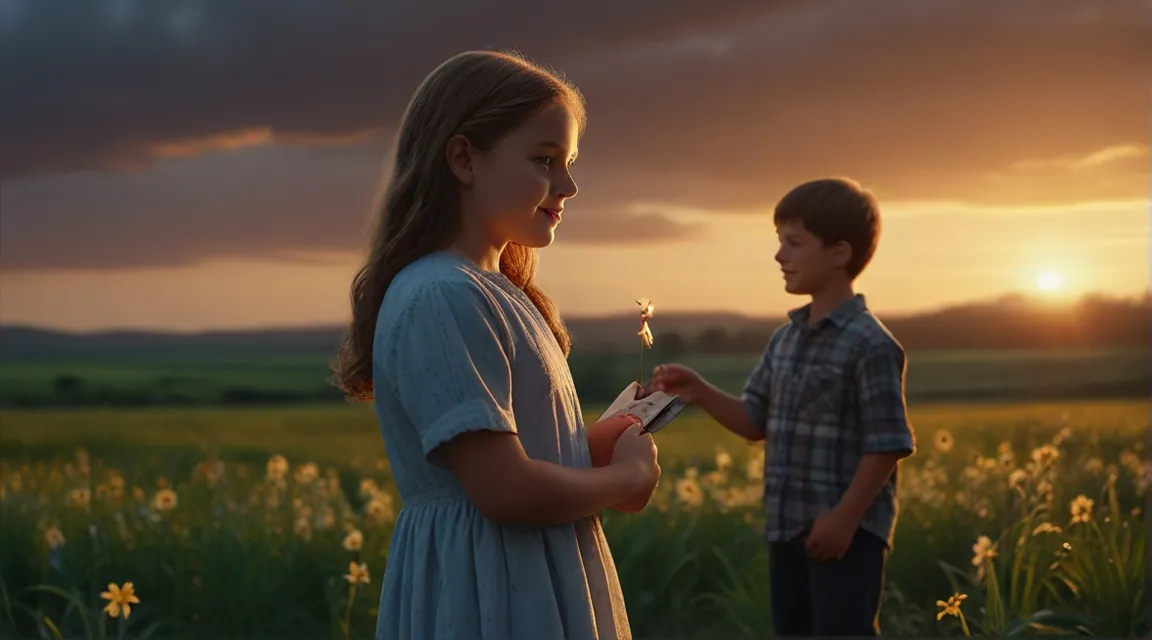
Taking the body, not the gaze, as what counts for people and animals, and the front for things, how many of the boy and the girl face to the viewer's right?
1

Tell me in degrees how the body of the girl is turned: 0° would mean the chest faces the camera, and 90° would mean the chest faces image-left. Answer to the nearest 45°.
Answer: approximately 270°

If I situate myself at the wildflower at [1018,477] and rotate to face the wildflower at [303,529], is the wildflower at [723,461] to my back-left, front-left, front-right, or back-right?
front-right

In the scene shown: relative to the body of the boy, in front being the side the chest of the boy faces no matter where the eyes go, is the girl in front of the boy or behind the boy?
in front

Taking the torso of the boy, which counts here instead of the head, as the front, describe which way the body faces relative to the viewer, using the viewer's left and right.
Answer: facing the viewer and to the left of the viewer

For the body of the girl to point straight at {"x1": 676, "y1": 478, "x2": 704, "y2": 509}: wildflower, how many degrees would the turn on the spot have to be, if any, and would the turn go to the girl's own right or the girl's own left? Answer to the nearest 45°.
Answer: approximately 90° to the girl's own left

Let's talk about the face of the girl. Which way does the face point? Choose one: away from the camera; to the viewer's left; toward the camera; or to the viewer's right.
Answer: to the viewer's right

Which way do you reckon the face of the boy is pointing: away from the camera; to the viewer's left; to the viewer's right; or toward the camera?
to the viewer's left

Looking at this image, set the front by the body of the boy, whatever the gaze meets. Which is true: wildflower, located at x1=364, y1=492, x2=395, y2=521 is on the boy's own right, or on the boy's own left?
on the boy's own right
